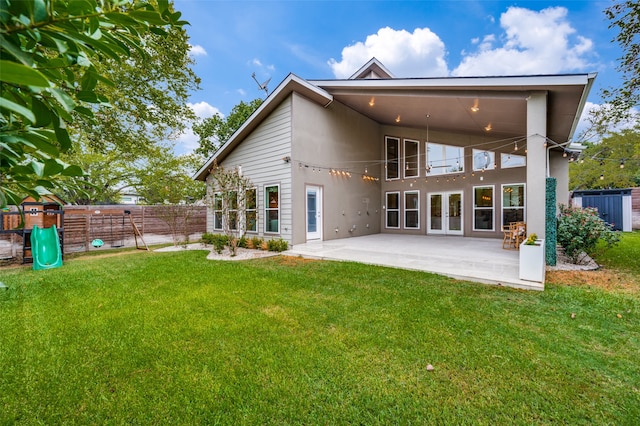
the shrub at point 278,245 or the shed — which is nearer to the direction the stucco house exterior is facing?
the shrub

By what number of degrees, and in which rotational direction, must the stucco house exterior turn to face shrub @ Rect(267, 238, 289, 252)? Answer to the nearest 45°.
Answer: approximately 45° to its right

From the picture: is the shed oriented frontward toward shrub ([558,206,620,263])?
yes

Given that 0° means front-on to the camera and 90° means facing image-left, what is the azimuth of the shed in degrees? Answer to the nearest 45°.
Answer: approximately 0°

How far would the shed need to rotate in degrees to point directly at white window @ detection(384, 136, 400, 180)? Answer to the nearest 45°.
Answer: approximately 45° to its right

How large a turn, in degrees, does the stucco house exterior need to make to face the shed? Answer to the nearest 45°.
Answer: approximately 135° to its left

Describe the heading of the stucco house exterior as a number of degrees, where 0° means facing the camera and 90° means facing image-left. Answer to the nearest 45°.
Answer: approximately 0°

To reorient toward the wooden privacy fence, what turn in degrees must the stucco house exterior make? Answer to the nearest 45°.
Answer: approximately 90° to its right

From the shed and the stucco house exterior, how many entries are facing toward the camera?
2
